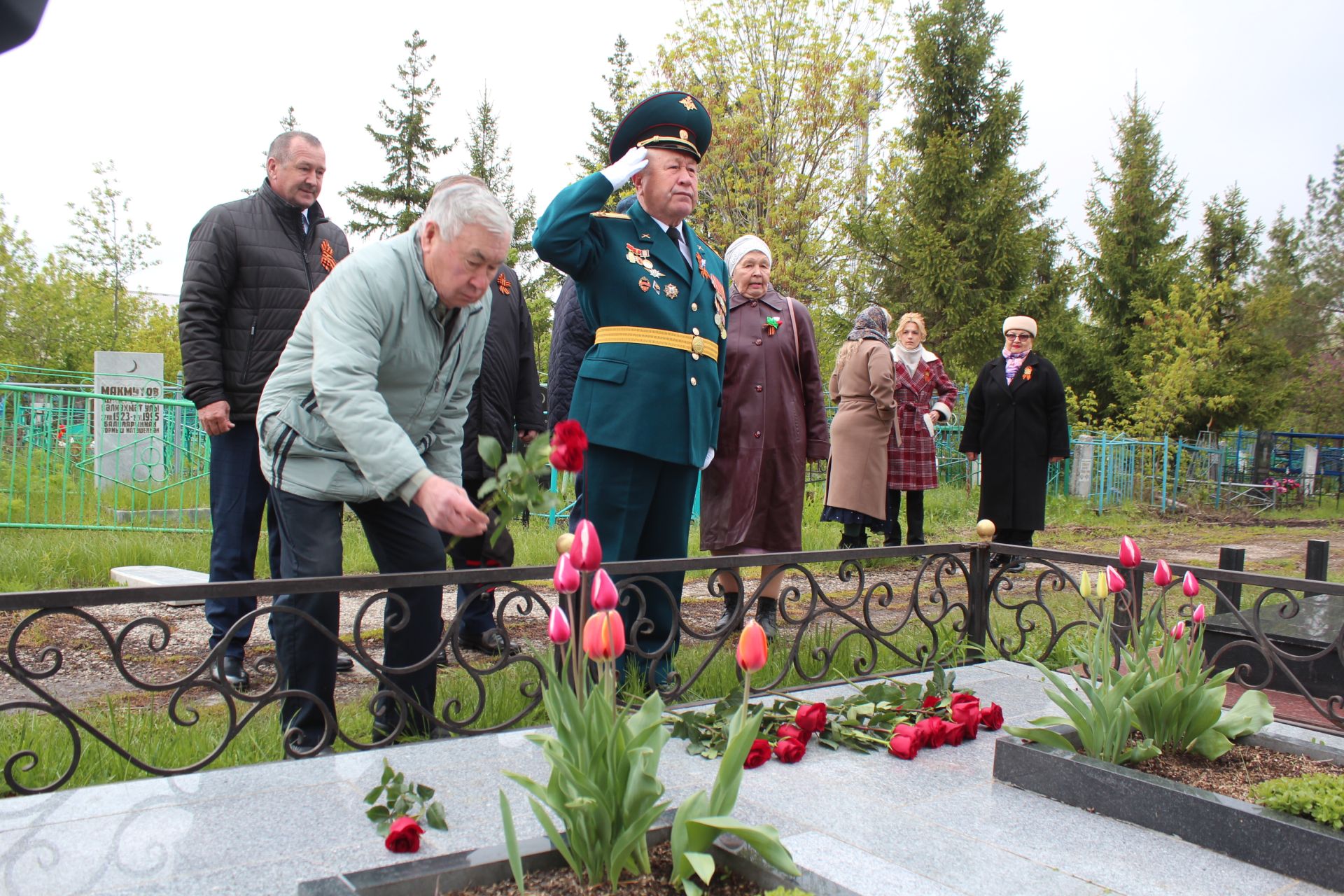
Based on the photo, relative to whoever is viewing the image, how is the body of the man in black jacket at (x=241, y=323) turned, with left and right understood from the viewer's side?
facing the viewer and to the right of the viewer

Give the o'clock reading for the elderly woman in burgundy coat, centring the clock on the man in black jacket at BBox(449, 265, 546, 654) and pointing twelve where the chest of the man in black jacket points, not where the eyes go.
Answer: The elderly woman in burgundy coat is roughly at 10 o'clock from the man in black jacket.

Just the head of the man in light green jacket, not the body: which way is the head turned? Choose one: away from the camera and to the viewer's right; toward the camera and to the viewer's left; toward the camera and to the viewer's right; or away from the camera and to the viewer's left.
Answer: toward the camera and to the viewer's right

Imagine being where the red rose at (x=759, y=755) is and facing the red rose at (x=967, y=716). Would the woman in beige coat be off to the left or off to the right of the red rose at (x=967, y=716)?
left

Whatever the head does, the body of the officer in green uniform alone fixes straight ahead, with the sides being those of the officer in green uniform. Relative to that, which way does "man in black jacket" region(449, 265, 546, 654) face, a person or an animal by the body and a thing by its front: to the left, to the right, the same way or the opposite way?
the same way

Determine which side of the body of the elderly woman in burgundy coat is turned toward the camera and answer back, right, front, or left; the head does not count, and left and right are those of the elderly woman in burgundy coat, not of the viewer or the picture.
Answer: front

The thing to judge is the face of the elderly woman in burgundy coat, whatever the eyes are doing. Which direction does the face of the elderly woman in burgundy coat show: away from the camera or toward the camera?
toward the camera

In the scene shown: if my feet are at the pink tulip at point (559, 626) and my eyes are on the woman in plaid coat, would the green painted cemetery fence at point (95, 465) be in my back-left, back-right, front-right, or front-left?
front-left

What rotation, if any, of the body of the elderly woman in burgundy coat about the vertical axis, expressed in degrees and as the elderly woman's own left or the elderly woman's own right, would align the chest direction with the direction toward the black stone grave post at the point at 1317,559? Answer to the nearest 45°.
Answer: approximately 90° to the elderly woman's own left

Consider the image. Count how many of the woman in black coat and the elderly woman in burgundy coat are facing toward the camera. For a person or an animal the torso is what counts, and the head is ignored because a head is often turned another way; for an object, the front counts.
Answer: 2

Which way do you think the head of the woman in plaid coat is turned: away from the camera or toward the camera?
toward the camera

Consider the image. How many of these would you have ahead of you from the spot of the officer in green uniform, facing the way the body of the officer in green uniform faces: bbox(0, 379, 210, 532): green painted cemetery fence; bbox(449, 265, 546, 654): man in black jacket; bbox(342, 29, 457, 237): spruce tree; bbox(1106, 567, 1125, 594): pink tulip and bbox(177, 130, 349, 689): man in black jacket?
1

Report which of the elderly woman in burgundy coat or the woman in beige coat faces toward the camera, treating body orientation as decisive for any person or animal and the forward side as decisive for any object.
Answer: the elderly woman in burgundy coat

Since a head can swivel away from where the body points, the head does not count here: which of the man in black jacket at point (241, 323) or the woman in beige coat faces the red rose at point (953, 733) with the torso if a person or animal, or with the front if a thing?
the man in black jacket

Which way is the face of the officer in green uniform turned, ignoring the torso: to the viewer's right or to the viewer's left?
to the viewer's right

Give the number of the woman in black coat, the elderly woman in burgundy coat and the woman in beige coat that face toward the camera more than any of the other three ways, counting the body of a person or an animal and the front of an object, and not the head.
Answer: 2

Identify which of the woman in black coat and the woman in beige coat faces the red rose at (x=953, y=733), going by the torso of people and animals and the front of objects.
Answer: the woman in black coat

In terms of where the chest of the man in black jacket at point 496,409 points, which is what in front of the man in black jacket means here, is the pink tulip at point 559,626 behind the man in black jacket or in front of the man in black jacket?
in front

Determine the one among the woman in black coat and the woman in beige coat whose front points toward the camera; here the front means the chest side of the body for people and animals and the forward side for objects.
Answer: the woman in black coat

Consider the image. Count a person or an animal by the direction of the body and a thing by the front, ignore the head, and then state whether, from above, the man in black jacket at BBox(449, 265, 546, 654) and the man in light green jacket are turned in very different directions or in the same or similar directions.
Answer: same or similar directions
